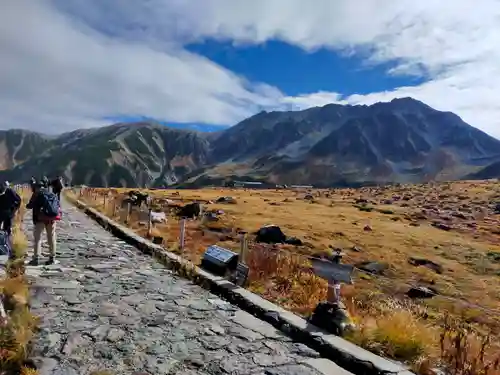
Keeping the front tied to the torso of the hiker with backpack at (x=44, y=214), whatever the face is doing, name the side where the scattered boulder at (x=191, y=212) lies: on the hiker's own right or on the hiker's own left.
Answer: on the hiker's own right

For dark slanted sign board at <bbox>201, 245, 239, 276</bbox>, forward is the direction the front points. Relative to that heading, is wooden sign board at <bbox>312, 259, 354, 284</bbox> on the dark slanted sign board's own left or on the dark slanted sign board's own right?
on the dark slanted sign board's own left

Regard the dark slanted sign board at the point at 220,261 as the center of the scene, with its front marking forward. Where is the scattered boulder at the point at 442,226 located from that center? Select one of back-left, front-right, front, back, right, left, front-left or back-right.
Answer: back

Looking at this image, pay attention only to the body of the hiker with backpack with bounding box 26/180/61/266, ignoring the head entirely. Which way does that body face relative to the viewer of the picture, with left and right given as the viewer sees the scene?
facing away from the viewer and to the left of the viewer

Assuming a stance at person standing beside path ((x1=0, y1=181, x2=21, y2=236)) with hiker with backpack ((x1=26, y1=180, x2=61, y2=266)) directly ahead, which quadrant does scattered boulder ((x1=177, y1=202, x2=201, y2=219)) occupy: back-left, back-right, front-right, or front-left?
back-left

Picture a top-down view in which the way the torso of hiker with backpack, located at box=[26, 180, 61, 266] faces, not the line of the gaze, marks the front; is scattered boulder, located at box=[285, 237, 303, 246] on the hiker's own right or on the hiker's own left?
on the hiker's own right

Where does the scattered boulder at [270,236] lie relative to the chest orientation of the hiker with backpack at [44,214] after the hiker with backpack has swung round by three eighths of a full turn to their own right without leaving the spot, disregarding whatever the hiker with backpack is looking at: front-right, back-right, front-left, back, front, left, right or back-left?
front-left

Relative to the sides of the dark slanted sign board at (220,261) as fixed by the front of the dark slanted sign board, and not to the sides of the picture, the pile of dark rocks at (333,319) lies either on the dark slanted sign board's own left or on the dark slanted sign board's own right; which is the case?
on the dark slanted sign board's own left

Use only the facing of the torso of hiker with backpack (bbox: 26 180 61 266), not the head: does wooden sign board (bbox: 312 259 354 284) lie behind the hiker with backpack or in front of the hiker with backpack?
behind

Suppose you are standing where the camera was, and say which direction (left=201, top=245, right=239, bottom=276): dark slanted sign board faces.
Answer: facing the viewer and to the left of the viewer

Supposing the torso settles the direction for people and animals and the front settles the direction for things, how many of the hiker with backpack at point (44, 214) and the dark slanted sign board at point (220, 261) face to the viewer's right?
0

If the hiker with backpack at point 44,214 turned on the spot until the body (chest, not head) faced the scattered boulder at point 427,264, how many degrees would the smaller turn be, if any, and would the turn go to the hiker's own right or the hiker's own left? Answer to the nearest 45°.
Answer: approximately 135° to the hiker's own right
